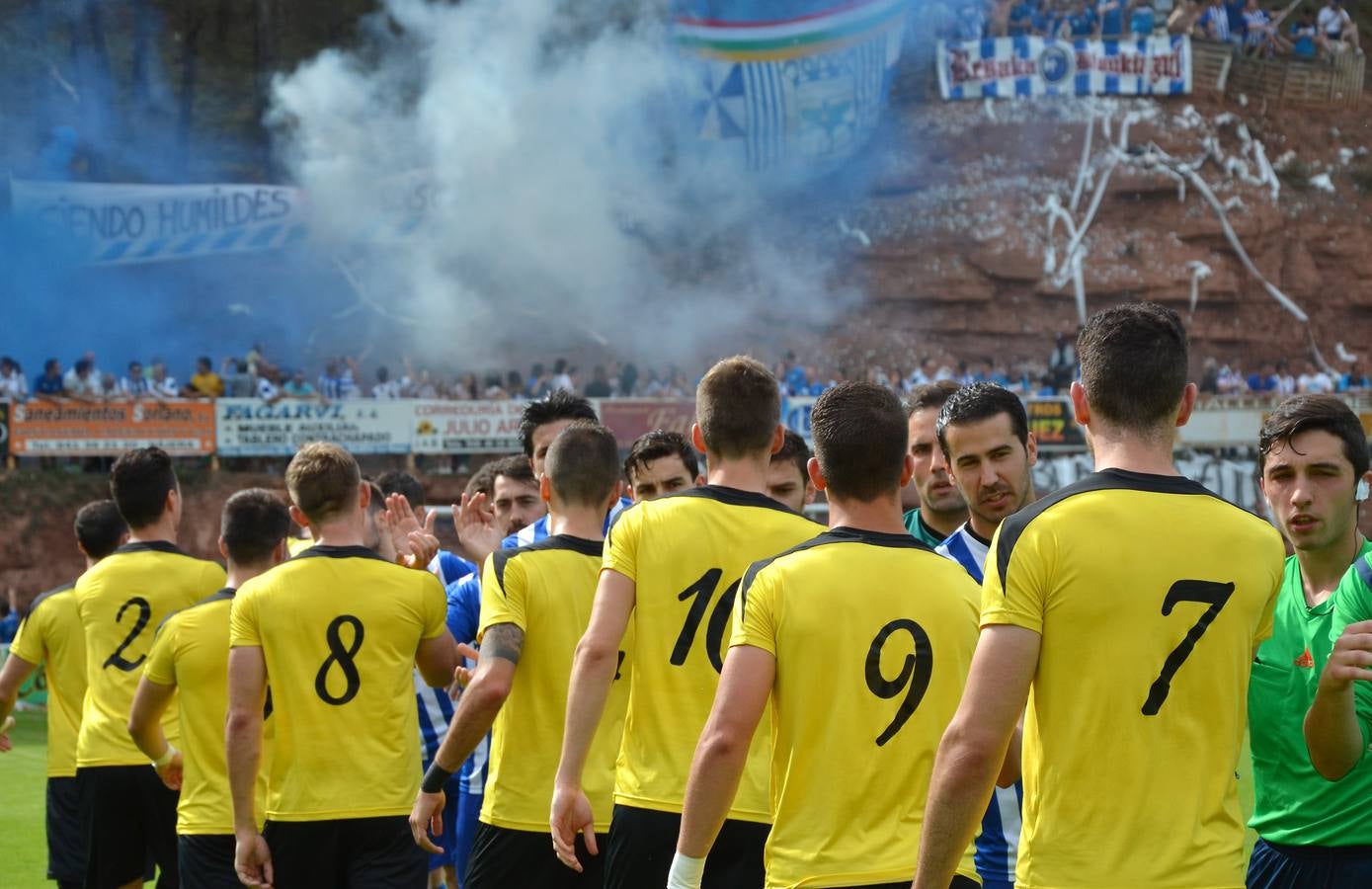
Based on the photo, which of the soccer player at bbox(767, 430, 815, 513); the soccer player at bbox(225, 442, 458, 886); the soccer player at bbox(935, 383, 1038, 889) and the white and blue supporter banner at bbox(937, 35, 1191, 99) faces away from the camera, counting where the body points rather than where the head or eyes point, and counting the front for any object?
the soccer player at bbox(225, 442, 458, 886)

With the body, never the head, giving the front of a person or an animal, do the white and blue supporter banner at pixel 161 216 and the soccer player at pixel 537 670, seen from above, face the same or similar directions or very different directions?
very different directions

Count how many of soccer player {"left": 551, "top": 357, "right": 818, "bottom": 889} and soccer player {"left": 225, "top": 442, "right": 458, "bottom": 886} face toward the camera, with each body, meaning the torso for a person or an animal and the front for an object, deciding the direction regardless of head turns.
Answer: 0

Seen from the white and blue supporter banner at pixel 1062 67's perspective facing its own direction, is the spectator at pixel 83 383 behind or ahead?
ahead

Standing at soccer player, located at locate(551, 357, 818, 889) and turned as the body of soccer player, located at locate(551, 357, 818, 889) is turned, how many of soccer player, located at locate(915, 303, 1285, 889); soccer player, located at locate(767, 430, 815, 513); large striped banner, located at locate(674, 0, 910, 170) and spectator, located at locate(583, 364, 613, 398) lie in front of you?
3

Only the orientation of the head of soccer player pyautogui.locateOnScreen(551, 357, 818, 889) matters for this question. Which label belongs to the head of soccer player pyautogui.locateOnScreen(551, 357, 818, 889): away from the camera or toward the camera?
away from the camera

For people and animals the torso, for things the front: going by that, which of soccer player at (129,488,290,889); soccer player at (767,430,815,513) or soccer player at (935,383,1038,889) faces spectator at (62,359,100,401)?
soccer player at (129,488,290,889)

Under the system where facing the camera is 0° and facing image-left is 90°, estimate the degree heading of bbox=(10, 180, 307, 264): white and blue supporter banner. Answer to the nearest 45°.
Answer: approximately 0°

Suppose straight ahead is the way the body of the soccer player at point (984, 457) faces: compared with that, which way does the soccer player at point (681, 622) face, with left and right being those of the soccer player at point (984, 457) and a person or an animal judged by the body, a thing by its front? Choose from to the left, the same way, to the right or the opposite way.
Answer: the opposite way

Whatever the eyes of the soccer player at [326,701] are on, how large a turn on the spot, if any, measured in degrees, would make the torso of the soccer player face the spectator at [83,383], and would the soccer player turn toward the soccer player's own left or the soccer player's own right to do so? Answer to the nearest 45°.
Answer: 0° — they already face them

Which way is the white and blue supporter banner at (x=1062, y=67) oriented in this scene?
toward the camera

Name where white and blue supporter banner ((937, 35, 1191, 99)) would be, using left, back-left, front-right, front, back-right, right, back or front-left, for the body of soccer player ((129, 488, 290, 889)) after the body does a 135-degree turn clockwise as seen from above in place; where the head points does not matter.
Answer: left

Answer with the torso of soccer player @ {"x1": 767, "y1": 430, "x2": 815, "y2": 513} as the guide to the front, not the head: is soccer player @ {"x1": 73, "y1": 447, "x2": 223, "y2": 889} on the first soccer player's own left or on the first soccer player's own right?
on the first soccer player's own right

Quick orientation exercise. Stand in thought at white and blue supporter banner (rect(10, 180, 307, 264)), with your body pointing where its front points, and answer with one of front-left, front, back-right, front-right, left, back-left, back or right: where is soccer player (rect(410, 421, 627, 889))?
front

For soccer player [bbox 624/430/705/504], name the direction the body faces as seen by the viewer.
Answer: toward the camera

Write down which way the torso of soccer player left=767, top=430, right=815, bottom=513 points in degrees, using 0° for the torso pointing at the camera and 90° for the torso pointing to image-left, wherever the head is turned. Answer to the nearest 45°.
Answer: approximately 45°

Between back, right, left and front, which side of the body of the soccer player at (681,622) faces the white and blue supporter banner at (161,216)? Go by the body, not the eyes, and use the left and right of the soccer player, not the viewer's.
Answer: front

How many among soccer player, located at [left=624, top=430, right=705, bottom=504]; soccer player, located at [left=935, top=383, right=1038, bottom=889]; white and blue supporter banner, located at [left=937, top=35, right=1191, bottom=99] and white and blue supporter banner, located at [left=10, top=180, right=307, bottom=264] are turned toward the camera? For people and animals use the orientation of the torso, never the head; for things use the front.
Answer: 4

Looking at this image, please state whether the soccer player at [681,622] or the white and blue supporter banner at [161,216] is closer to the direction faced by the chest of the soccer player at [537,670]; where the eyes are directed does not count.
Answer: the white and blue supporter banner

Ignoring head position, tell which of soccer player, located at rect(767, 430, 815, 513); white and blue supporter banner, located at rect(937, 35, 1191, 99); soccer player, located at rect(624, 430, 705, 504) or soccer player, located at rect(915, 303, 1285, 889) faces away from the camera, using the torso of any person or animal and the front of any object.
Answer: soccer player, located at rect(915, 303, 1285, 889)

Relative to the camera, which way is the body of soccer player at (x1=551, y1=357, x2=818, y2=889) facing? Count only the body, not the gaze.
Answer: away from the camera

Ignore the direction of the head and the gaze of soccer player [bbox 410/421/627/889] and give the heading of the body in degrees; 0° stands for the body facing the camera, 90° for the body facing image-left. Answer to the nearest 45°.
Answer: approximately 180°

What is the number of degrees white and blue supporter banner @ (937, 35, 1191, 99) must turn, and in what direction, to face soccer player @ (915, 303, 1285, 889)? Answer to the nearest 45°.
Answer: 0° — it already faces them
